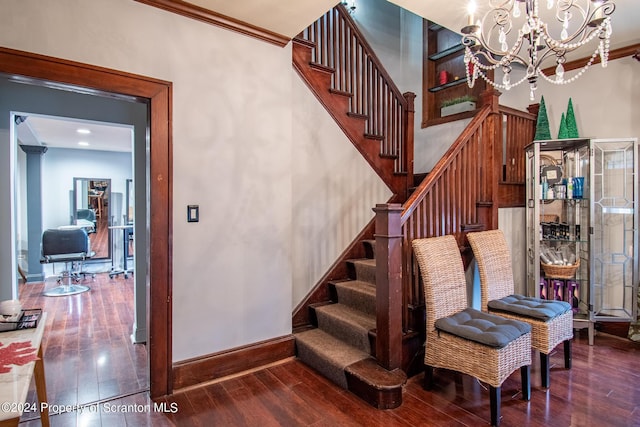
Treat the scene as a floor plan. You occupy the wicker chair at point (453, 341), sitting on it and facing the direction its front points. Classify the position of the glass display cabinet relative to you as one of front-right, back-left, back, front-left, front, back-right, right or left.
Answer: left

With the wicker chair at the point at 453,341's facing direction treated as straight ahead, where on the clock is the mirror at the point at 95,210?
The mirror is roughly at 5 o'clock from the wicker chair.

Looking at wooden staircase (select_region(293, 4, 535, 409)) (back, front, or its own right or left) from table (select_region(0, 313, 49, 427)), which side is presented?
front

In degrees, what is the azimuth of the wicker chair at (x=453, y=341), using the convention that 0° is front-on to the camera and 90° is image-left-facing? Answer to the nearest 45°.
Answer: approximately 315°

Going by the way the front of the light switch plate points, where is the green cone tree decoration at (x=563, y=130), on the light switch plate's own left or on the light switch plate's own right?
on the light switch plate's own left

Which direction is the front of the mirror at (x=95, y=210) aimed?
toward the camera

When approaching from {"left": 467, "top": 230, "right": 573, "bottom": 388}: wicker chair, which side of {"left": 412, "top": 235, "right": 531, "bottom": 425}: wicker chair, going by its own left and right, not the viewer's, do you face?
left

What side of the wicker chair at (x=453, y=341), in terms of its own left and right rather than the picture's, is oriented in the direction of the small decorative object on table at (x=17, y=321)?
right

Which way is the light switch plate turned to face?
toward the camera

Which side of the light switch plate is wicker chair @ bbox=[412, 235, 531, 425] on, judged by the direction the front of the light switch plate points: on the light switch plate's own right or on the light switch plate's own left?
on the light switch plate's own left

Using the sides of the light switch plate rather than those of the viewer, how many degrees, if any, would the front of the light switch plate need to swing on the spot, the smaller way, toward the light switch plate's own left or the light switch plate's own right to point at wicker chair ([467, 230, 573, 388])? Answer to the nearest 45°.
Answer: approximately 90° to the light switch plate's own left

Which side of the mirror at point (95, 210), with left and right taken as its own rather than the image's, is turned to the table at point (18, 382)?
front

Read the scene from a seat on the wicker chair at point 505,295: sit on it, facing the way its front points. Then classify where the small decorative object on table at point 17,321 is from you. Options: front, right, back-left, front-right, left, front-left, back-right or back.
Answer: right

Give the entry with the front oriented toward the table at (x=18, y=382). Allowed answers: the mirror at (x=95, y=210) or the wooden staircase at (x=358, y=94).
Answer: the mirror

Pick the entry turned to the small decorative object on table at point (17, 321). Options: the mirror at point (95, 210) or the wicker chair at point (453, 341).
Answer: the mirror

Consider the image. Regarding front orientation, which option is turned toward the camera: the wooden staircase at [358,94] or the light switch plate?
the light switch plate

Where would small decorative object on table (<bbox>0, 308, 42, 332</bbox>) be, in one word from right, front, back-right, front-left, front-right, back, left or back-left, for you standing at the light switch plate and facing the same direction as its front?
front-right
